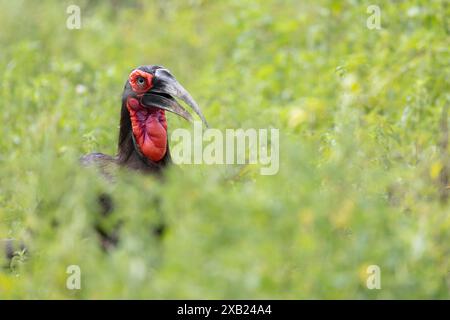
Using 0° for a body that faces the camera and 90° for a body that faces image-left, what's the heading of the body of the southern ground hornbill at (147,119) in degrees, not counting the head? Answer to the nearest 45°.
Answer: approximately 315°
